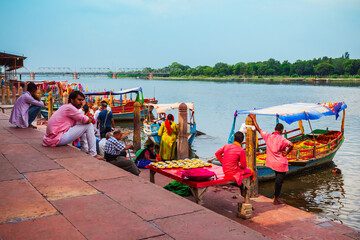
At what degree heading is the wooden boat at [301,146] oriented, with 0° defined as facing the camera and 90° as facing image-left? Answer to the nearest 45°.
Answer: approximately 225°

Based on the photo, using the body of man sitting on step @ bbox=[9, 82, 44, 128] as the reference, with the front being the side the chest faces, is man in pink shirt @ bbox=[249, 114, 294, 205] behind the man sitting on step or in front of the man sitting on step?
in front

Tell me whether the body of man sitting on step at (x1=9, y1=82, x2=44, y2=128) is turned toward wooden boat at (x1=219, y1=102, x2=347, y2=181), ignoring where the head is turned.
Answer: yes

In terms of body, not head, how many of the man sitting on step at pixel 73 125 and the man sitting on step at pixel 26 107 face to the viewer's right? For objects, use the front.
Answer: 2

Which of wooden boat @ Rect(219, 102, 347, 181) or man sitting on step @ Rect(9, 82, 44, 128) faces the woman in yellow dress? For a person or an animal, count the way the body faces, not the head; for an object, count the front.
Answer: the man sitting on step

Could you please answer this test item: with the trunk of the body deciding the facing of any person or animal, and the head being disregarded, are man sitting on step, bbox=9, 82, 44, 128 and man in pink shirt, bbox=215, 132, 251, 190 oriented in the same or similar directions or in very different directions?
same or similar directions

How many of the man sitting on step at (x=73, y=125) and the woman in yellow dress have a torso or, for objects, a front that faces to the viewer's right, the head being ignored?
1

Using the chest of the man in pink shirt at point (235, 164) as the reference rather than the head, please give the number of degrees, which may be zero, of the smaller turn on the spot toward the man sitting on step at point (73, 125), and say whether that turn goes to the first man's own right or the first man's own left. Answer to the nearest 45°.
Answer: approximately 135° to the first man's own left

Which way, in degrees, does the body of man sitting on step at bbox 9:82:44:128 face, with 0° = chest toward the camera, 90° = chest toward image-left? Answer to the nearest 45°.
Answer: approximately 270°

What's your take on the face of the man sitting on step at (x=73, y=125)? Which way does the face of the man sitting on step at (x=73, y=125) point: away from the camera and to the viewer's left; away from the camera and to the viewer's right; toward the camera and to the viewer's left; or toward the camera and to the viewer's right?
toward the camera and to the viewer's right

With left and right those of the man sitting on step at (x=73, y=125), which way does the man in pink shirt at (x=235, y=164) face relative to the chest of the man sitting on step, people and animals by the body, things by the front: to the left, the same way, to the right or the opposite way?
to the left

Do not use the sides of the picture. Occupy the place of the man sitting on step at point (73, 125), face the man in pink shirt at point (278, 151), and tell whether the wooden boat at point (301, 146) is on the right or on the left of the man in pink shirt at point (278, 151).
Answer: left
